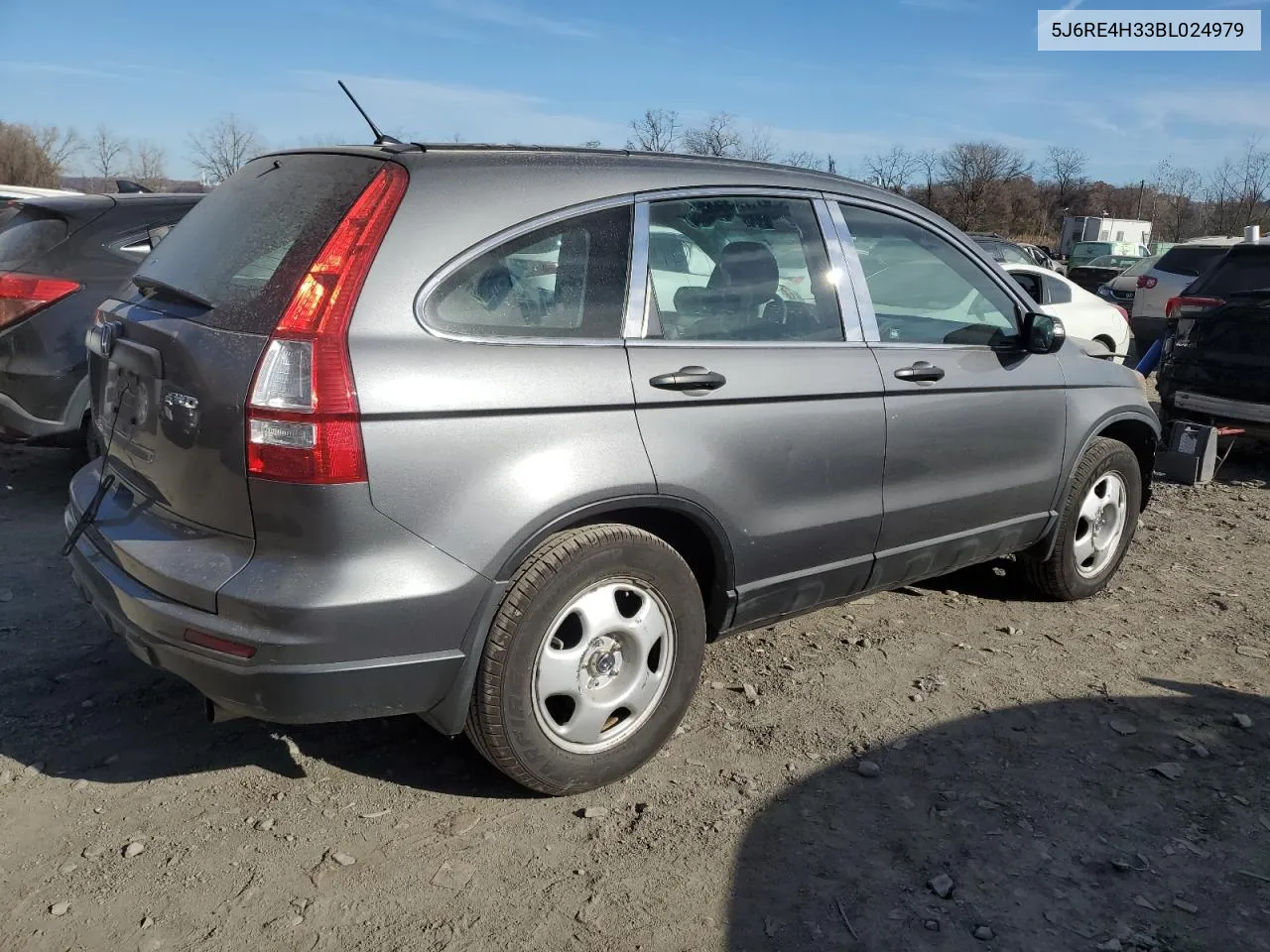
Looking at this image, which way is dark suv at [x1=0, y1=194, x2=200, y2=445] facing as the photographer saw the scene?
facing away from the viewer and to the right of the viewer

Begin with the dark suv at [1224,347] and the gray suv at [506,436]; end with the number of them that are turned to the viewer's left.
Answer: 0

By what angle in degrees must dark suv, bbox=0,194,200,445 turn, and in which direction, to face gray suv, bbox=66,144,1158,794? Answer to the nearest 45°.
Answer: approximately 135° to its right

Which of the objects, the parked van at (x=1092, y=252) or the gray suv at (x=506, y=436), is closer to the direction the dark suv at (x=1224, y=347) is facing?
the parked van

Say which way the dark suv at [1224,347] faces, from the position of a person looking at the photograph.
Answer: facing away from the viewer

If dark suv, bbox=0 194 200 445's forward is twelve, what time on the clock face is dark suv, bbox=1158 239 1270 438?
dark suv, bbox=1158 239 1270 438 is roughly at 2 o'clock from dark suv, bbox=0 194 200 445.

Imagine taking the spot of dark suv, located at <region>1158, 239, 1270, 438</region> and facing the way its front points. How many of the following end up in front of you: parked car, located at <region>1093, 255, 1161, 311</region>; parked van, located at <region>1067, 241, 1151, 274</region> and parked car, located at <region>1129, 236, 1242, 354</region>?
3

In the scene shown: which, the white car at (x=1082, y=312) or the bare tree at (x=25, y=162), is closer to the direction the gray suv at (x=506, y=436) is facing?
the white car

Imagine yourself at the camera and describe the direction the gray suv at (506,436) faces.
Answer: facing away from the viewer and to the right of the viewer

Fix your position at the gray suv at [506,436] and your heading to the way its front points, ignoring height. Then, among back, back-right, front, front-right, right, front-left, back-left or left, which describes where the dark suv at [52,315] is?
left

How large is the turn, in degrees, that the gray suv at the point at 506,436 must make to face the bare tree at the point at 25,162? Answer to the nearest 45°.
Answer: approximately 90° to its left

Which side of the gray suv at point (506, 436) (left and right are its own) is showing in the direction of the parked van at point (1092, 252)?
front

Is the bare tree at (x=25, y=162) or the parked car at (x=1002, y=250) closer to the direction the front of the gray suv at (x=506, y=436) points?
the parked car

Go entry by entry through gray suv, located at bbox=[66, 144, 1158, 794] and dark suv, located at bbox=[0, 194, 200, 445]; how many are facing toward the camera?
0

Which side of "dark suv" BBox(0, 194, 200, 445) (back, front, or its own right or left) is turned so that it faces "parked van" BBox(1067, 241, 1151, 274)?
front
